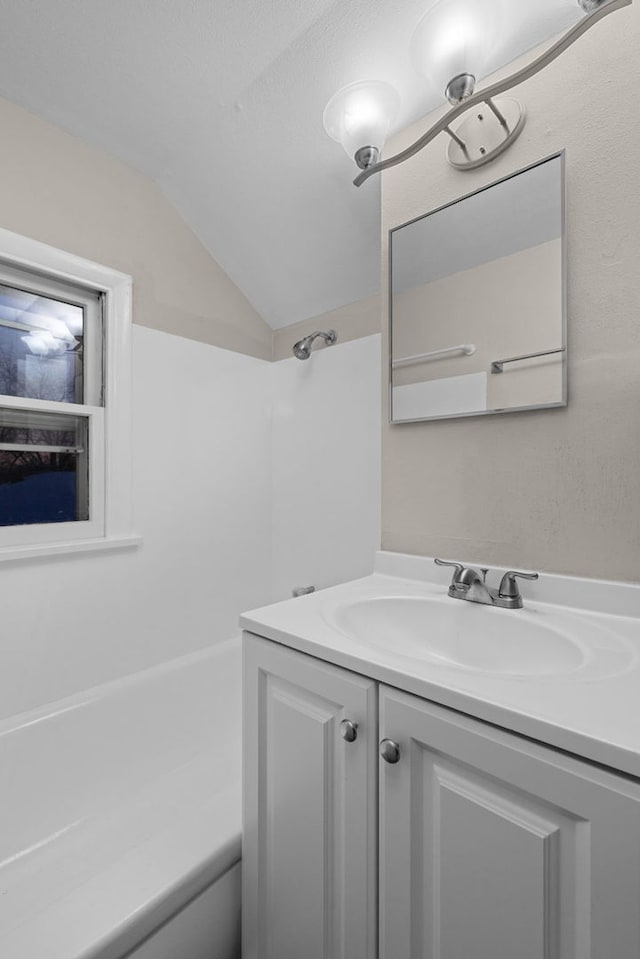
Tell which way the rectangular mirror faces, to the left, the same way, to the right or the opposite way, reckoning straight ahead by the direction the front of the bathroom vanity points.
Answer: the same way

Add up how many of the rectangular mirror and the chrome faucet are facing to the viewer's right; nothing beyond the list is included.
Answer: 0

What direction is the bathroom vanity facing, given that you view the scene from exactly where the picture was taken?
facing the viewer and to the left of the viewer

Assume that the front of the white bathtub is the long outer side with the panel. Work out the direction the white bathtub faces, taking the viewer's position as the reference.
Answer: facing the viewer and to the right of the viewer

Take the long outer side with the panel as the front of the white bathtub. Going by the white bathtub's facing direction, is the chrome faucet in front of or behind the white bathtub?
in front

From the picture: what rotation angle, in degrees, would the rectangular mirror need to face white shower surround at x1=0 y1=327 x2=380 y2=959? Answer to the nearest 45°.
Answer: approximately 45° to its right
